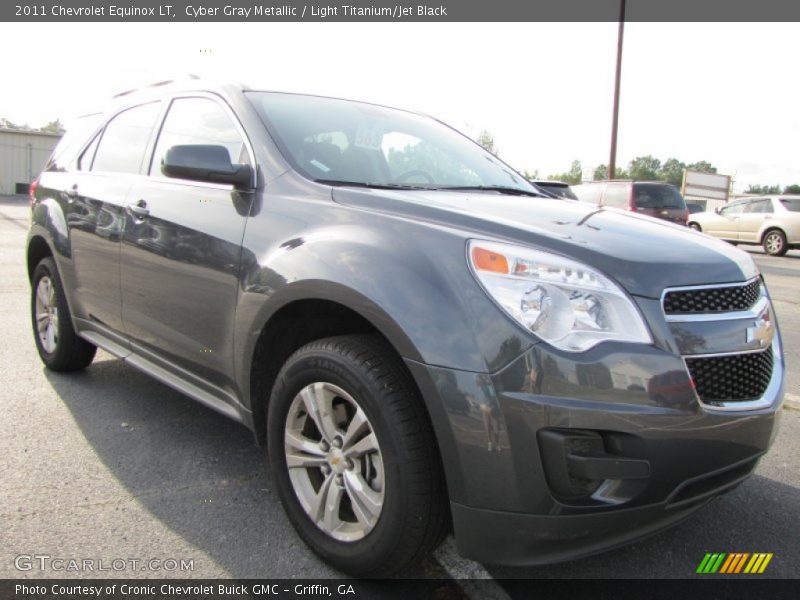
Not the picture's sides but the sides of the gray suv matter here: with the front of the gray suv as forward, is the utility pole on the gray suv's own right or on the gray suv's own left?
on the gray suv's own left

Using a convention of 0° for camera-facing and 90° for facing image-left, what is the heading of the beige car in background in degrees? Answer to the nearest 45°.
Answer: approximately 135°

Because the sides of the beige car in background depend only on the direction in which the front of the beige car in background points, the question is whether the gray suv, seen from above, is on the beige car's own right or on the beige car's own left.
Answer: on the beige car's own left

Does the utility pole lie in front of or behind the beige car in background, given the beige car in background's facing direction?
in front

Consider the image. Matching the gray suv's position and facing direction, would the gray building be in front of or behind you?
behind

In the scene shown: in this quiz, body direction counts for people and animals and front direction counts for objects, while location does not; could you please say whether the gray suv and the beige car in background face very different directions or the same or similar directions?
very different directions

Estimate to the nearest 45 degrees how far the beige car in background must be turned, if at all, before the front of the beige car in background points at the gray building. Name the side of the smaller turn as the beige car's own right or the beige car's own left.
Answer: approximately 45° to the beige car's own left

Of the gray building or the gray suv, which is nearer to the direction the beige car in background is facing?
the gray building

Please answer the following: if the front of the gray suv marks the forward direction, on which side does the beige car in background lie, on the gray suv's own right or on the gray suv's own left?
on the gray suv's own left

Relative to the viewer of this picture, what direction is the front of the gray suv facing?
facing the viewer and to the right of the viewer
